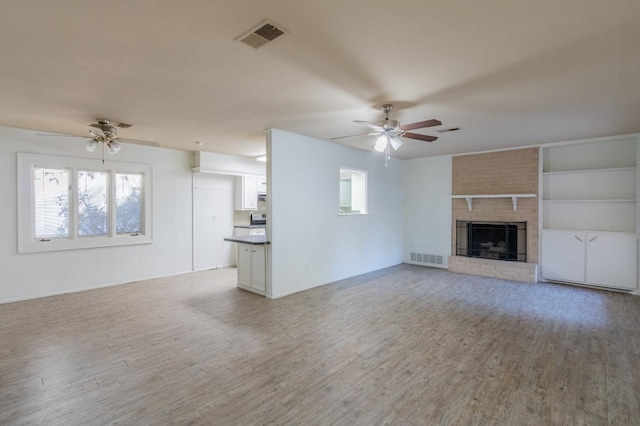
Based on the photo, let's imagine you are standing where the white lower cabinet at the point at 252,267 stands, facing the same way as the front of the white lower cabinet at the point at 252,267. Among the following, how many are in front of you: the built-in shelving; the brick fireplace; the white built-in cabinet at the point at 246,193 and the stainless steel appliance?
0

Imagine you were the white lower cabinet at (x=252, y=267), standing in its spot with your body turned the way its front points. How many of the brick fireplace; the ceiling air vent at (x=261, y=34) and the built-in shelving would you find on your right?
0

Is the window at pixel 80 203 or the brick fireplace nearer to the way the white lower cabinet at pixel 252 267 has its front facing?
the window

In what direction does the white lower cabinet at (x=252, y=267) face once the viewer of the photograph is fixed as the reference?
facing the viewer and to the left of the viewer

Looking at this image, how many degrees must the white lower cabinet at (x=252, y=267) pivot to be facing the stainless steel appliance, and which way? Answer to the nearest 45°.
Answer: approximately 135° to its right

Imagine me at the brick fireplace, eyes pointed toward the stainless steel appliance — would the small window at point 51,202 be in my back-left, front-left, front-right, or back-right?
front-left

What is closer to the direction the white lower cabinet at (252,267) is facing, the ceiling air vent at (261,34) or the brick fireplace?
the ceiling air vent

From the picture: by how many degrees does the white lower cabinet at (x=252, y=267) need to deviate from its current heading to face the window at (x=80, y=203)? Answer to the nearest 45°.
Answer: approximately 45° to its right

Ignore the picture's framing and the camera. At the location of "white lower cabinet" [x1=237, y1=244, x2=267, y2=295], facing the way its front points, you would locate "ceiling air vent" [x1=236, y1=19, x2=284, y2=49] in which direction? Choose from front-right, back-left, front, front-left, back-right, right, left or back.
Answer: front-left

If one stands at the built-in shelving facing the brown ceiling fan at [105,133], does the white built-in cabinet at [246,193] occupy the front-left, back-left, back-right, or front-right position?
front-right

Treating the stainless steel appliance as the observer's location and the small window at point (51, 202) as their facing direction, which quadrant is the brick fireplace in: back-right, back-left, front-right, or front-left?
back-left

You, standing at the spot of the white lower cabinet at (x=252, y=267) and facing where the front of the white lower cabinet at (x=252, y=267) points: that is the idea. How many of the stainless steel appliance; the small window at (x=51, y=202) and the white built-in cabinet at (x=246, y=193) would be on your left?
0

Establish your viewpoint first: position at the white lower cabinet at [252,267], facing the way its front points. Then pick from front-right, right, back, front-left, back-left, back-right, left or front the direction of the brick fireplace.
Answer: back-left

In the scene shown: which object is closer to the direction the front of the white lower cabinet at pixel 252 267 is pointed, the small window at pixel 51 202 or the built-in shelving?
the small window

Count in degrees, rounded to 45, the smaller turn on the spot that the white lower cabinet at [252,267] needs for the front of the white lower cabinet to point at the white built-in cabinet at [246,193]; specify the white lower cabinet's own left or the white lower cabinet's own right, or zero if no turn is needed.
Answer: approximately 135° to the white lower cabinet's own right
